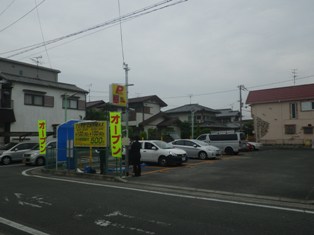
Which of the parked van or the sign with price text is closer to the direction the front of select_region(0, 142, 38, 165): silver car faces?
the sign with price text

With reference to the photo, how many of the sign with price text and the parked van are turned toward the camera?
1

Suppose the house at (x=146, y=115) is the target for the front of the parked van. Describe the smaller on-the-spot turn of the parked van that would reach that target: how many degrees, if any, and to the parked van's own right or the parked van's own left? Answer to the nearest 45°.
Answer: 0° — it already faces it

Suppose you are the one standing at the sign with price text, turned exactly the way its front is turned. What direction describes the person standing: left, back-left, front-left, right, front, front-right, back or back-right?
front-left

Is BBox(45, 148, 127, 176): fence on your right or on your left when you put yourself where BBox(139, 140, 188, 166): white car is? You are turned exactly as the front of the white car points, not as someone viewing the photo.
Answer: on your right

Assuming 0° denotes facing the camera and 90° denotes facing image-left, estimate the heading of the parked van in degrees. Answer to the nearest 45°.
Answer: approximately 135°
